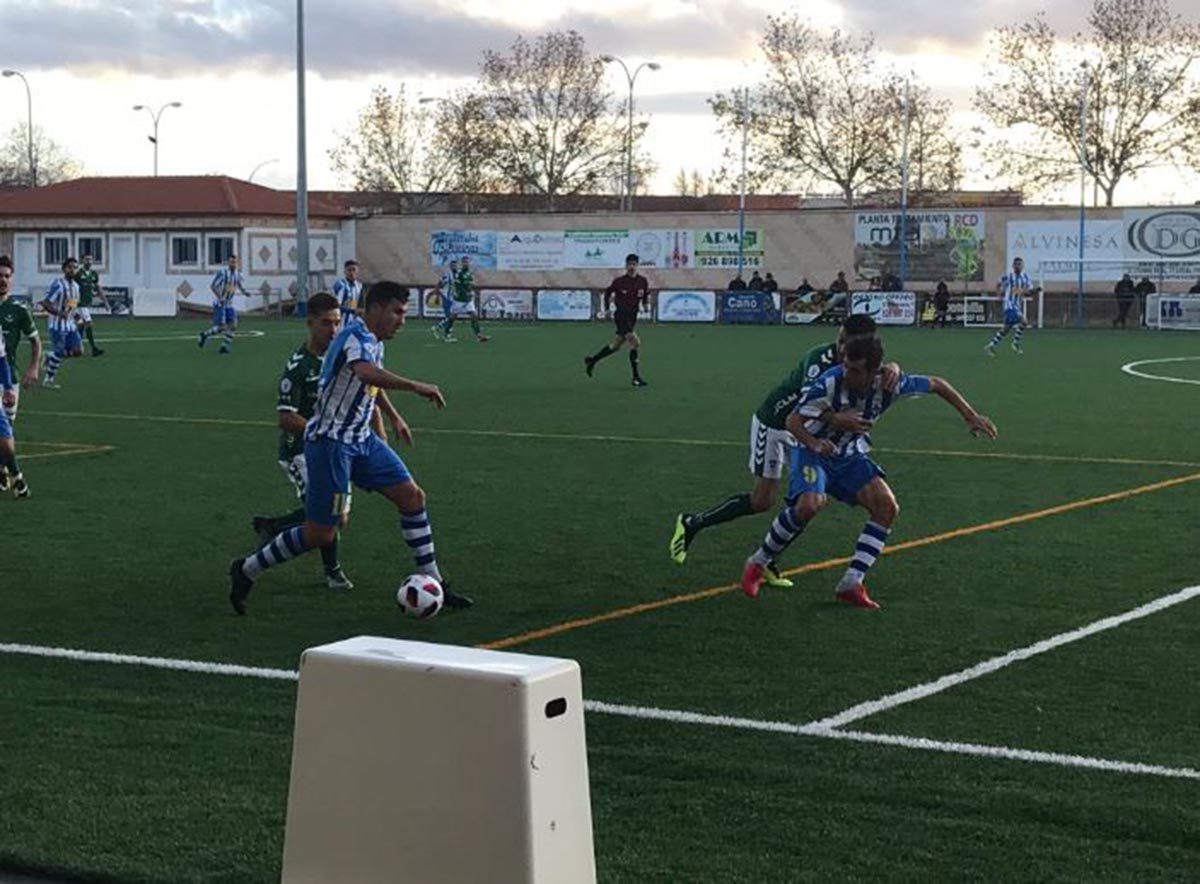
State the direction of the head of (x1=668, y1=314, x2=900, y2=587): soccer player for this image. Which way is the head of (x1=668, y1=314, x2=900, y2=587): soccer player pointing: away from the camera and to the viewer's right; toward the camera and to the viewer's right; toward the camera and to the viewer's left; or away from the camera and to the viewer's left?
toward the camera and to the viewer's left

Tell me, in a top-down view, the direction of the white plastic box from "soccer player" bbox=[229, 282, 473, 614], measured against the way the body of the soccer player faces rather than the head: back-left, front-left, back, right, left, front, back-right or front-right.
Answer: right

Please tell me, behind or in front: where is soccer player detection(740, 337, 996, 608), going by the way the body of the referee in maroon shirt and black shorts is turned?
in front

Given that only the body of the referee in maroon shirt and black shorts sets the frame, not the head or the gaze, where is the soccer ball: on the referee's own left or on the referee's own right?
on the referee's own right

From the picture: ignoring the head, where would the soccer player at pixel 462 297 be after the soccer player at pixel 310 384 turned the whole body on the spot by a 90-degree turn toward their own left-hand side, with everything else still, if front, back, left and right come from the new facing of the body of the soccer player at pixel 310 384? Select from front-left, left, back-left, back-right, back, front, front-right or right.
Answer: front-left

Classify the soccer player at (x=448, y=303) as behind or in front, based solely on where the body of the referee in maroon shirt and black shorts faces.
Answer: behind

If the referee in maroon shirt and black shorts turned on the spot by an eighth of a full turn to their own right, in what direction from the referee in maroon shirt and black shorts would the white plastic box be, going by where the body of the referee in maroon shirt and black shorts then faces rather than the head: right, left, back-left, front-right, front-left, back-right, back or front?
front

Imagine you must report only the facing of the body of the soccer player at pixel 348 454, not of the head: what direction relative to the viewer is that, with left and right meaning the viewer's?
facing to the right of the viewer

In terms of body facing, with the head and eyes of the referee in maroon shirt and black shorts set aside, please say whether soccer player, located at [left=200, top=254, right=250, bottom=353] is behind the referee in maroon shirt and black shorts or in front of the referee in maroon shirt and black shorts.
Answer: behind

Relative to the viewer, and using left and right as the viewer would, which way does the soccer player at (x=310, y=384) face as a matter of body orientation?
facing the viewer and to the right of the viewer

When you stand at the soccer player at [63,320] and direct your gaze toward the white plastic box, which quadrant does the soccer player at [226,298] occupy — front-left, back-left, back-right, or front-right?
back-left
